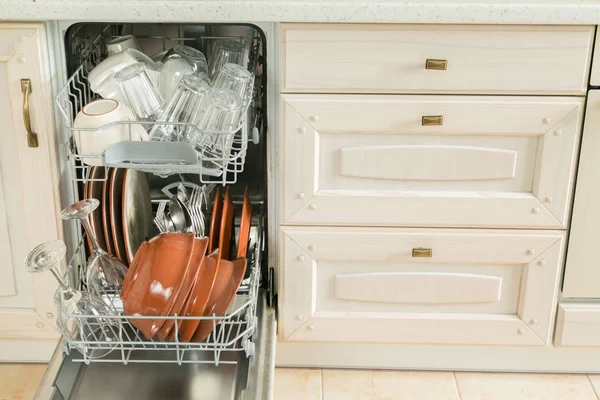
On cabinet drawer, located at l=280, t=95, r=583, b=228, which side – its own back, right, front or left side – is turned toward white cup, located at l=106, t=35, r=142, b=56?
right

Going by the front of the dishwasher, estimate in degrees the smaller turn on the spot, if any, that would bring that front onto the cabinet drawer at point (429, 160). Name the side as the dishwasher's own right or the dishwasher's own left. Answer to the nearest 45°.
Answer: approximately 90° to the dishwasher's own left

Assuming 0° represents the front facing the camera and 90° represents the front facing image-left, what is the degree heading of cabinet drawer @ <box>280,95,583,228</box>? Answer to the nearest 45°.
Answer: approximately 0°

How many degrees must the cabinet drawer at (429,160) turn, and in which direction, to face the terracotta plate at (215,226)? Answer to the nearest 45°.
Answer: approximately 90° to its right

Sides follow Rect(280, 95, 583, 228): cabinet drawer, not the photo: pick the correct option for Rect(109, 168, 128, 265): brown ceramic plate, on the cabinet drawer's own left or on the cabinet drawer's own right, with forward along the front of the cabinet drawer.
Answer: on the cabinet drawer's own right

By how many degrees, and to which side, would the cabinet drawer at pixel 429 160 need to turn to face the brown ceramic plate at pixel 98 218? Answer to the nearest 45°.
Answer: approximately 90° to its right

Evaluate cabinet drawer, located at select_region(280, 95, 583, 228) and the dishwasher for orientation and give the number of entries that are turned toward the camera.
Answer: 2

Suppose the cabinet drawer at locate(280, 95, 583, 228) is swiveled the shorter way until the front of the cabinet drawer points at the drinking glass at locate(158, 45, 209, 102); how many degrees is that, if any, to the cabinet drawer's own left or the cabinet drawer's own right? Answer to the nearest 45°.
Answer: approximately 90° to the cabinet drawer's own right
